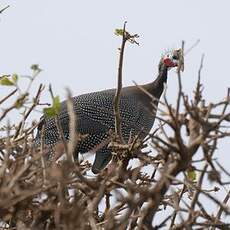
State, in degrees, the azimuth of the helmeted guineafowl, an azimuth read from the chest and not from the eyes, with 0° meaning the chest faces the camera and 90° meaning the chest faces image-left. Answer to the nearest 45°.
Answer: approximately 270°
